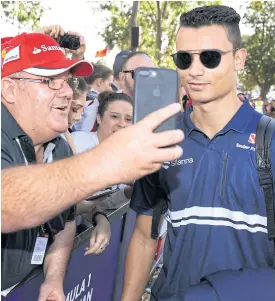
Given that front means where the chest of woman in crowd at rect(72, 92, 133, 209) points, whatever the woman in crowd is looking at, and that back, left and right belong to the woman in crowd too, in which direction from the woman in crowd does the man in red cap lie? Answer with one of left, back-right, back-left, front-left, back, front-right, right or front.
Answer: front-right

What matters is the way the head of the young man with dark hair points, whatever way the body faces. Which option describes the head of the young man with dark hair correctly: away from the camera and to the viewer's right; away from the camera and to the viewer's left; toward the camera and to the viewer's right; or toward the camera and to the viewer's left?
toward the camera and to the viewer's left

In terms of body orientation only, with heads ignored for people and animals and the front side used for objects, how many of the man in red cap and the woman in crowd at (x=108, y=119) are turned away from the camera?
0

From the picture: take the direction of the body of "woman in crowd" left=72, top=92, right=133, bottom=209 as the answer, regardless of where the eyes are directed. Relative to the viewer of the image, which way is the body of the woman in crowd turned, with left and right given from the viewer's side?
facing the viewer and to the right of the viewer

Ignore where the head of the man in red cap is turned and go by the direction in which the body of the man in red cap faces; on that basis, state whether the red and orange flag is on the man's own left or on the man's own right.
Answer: on the man's own left

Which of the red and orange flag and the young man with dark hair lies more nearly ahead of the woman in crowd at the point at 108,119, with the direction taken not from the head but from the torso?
the young man with dark hair

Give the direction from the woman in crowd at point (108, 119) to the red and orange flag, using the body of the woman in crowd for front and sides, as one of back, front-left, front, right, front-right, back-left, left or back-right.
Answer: back-left
